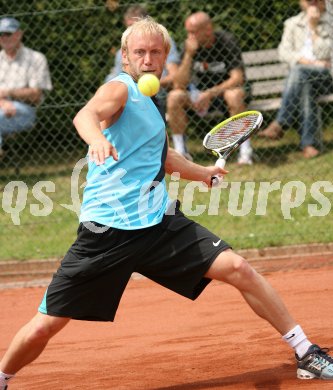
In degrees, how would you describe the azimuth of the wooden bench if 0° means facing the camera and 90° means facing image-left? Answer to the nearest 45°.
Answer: approximately 0°

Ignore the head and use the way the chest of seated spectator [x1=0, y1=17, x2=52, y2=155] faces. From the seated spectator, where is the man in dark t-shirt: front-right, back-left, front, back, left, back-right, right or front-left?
back-left

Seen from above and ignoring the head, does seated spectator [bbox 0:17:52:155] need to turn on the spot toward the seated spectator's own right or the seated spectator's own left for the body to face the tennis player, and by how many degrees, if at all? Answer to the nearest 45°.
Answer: approximately 45° to the seated spectator's own left

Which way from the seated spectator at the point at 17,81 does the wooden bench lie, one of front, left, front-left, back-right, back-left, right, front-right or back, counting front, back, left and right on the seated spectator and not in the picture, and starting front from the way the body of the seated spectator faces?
back-left

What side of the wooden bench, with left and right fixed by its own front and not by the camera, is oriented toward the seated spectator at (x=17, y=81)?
right

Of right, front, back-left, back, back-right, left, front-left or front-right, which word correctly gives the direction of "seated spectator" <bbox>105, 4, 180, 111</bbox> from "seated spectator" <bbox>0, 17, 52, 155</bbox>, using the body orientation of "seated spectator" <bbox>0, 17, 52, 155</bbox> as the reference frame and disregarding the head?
back-left

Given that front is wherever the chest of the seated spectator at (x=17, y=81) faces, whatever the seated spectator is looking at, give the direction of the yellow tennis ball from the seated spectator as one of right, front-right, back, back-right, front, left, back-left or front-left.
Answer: front-left

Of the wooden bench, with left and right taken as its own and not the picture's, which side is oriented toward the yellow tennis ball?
front

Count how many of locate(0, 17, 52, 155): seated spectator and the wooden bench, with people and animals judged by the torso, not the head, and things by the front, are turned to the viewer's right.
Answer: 0

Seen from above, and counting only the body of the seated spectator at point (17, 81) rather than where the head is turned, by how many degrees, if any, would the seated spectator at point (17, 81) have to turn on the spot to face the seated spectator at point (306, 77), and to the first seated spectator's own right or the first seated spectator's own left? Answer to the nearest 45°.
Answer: approximately 135° to the first seated spectator's own left

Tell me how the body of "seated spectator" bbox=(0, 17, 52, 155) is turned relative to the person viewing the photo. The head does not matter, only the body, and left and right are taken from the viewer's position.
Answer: facing the viewer and to the left of the viewer
